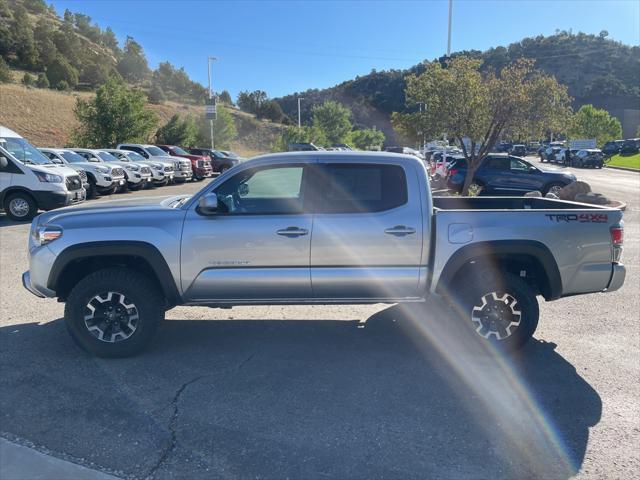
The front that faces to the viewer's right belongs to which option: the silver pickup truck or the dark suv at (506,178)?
the dark suv

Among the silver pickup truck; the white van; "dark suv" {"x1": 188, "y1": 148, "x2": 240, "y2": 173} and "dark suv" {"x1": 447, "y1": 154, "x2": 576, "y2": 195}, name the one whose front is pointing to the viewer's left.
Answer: the silver pickup truck

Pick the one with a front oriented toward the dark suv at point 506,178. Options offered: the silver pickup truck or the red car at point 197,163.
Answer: the red car

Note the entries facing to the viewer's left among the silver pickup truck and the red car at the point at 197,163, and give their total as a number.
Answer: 1

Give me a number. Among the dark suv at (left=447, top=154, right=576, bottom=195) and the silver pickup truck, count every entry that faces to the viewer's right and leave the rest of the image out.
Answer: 1

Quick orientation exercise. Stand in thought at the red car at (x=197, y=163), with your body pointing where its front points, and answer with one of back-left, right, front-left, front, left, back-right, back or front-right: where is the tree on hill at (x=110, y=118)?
back

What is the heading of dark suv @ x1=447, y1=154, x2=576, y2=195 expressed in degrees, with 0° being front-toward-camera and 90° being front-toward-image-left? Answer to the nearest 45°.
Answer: approximately 270°

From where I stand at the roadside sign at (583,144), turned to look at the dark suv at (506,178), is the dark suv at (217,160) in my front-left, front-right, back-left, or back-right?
front-right

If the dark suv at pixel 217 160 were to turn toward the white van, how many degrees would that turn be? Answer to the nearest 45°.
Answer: approximately 45° to its right

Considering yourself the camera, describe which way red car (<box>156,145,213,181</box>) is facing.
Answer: facing the viewer and to the right of the viewer

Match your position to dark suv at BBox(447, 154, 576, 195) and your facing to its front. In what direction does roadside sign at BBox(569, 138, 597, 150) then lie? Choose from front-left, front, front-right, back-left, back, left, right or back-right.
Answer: left

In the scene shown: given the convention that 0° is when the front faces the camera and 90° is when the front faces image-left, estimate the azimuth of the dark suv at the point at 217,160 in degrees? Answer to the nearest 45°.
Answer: approximately 315°

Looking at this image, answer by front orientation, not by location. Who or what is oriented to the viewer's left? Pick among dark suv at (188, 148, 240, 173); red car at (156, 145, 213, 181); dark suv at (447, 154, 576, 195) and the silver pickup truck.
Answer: the silver pickup truck

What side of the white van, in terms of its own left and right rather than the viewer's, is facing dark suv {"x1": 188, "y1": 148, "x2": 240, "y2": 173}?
left

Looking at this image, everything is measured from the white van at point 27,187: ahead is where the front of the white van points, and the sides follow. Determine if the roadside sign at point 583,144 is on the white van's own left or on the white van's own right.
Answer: on the white van's own left

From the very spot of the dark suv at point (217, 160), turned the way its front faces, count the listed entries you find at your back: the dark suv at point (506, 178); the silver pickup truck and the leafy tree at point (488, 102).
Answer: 0

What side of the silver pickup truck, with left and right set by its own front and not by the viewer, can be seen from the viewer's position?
left

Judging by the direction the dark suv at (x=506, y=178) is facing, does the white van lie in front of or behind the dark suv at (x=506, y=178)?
behind
